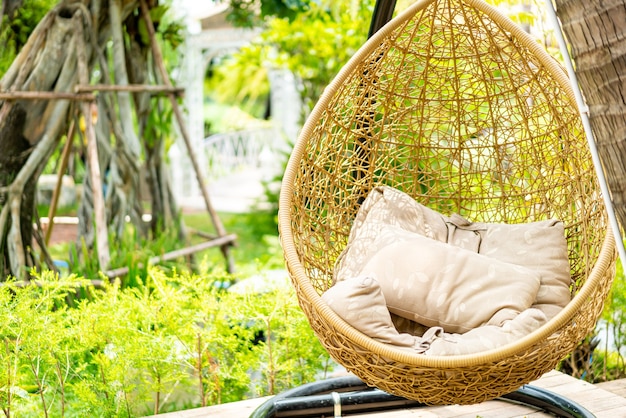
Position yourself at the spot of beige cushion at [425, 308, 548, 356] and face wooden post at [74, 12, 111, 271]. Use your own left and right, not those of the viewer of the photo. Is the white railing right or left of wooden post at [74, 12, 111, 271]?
right

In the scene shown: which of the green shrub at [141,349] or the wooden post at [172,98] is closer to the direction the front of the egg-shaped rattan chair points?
the green shrub

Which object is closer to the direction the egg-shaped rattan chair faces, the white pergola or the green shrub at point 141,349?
the green shrub

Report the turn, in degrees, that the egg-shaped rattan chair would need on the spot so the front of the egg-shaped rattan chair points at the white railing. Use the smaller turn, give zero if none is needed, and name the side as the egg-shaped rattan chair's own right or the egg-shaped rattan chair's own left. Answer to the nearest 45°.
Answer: approximately 180°

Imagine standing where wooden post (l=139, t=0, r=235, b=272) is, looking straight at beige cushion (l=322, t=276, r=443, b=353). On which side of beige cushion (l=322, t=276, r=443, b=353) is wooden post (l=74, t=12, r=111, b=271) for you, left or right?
right

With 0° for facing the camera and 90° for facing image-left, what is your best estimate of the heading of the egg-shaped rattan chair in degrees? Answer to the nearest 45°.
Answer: approximately 0°

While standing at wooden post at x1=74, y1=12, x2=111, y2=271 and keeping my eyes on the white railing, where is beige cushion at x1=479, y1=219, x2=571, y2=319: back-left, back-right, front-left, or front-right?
back-right

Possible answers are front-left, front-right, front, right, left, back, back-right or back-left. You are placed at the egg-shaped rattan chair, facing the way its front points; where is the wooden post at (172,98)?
back-right
